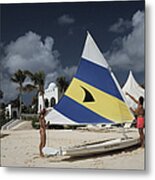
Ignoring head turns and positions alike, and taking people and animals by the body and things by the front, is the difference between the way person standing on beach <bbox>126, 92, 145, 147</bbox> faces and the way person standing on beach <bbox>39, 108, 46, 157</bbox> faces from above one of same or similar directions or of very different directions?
very different directions

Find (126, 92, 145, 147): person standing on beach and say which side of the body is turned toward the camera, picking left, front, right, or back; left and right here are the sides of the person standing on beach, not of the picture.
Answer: left

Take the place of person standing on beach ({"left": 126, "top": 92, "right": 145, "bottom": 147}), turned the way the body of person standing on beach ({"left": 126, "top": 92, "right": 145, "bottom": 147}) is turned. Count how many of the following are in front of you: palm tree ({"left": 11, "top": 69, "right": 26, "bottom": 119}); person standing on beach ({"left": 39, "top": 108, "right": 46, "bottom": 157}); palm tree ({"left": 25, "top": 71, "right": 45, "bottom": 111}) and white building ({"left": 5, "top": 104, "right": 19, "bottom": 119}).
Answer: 4

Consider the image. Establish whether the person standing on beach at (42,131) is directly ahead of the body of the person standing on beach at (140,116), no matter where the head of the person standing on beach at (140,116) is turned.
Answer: yes

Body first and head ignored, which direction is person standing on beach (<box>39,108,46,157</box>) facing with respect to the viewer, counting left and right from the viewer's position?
facing to the right of the viewer
